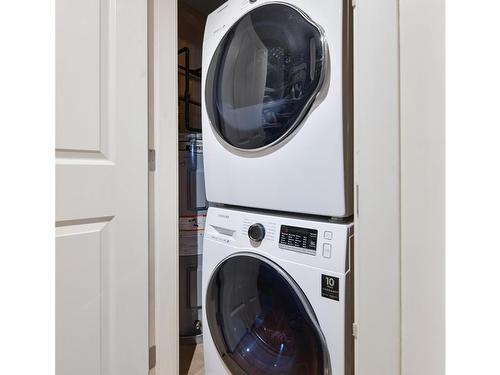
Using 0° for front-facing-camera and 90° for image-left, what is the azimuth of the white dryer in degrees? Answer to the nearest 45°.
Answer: approximately 45°

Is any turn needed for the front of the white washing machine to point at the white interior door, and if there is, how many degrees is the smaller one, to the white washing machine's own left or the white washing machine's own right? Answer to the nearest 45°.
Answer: approximately 45° to the white washing machine's own right

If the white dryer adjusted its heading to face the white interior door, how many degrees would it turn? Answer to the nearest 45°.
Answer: approximately 45° to its right

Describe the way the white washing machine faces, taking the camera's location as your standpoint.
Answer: facing the viewer and to the left of the viewer
